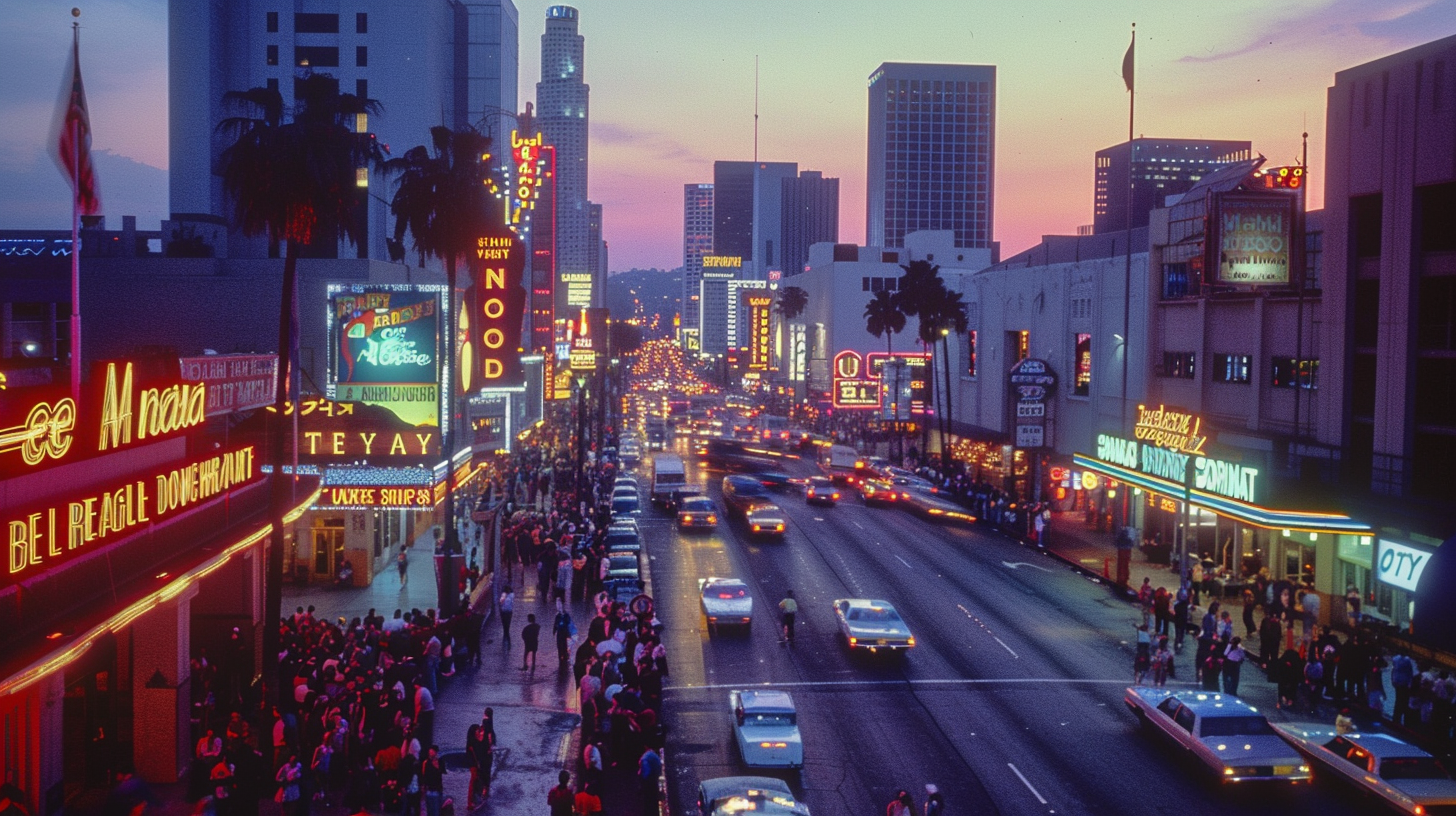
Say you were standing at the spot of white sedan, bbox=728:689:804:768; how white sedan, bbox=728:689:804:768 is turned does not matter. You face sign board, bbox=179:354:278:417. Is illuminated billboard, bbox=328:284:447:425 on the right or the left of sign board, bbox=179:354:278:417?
right

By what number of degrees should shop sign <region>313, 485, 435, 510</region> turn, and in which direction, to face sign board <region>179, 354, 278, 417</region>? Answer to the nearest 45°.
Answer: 0° — it already faces it

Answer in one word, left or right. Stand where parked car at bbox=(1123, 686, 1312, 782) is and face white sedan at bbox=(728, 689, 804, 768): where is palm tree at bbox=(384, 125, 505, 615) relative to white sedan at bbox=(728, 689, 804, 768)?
right

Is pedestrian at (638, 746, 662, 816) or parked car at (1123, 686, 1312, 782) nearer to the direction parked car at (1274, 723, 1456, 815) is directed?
the parked car
